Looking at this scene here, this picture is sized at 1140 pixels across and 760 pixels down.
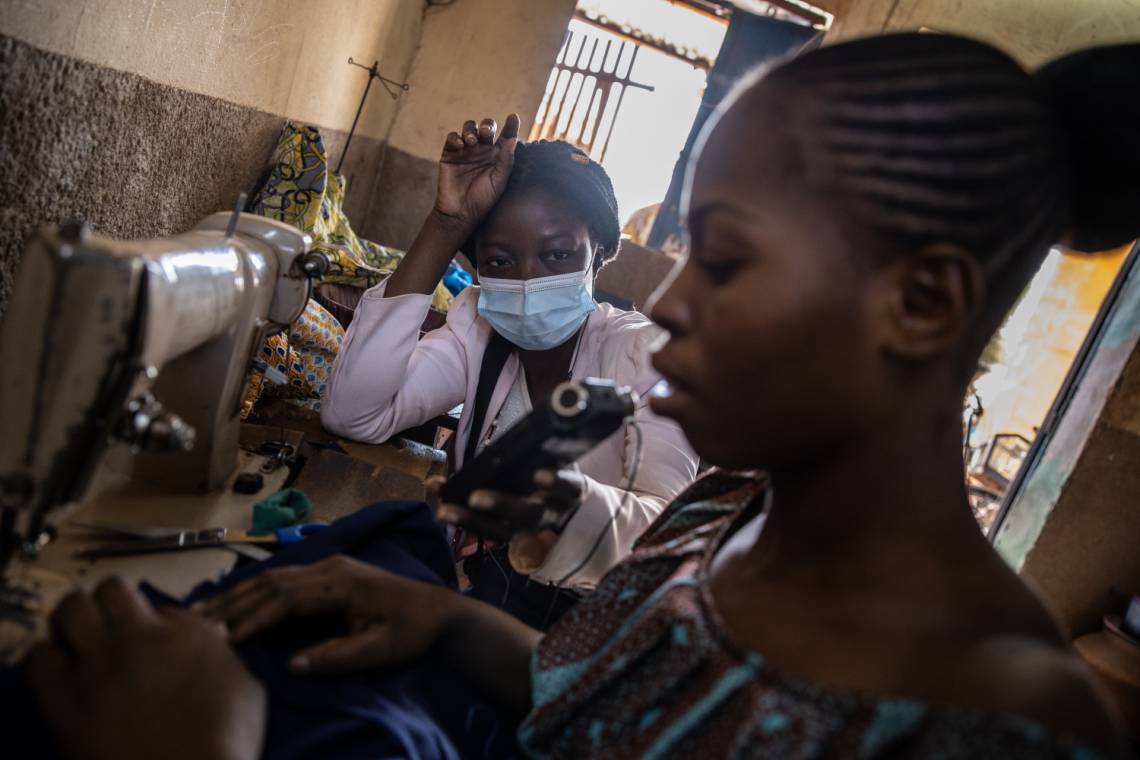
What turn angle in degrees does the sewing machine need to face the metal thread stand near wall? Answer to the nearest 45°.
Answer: approximately 135° to its left

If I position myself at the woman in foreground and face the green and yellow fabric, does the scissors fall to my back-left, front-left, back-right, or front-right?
front-left

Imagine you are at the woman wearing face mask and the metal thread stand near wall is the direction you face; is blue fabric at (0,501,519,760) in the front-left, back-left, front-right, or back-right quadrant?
back-left

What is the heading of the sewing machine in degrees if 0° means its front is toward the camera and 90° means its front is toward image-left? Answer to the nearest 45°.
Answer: approximately 315°

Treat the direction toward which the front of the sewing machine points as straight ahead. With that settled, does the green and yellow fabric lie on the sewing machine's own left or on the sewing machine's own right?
on the sewing machine's own left

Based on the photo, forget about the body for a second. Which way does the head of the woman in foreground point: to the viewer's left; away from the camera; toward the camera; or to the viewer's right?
to the viewer's left
